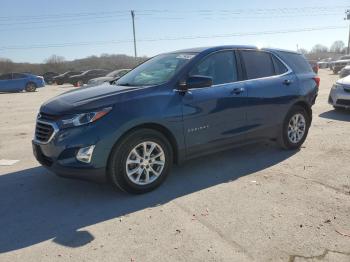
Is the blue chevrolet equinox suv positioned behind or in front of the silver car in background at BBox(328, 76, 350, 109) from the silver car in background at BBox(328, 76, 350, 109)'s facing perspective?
in front

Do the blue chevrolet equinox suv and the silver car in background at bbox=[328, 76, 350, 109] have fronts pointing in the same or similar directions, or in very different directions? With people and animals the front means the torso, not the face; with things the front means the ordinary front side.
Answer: same or similar directions

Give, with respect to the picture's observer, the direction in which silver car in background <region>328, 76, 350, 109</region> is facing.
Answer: facing the viewer and to the left of the viewer

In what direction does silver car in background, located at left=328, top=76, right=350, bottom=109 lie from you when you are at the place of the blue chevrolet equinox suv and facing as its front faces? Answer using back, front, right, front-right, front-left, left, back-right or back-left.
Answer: back

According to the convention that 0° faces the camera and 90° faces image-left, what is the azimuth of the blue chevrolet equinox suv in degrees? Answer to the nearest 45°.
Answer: approximately 45°

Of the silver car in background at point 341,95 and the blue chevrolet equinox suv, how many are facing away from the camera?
0
